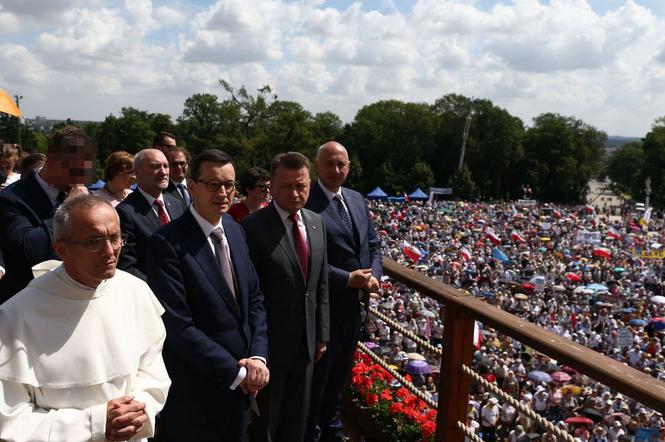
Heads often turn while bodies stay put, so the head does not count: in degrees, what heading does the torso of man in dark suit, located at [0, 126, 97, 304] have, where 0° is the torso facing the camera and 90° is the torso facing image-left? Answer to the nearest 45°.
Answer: approximately 315°

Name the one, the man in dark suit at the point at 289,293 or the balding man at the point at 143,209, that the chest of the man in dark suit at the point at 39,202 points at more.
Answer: the man in dark suit

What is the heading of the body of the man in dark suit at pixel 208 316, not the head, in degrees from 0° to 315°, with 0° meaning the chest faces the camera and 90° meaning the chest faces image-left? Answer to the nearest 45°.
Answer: approximately 315°

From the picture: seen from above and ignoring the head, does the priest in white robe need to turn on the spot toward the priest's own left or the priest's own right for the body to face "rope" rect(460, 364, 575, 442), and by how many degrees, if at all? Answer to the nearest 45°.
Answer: approximately 45° to the priest's own left

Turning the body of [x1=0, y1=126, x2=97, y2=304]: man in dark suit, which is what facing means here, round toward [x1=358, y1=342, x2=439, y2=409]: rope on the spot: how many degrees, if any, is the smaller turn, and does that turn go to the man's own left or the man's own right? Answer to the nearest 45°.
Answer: approximately 45° to the man's own left

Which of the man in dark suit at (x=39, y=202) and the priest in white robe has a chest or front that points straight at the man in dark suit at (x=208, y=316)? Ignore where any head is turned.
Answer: the man in dark suit at (x=39, y=202)

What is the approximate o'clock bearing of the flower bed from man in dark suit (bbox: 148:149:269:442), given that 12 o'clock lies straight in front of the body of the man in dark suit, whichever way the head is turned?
The flower bed is roughly at 9 o'clock from the man in dark suit.
